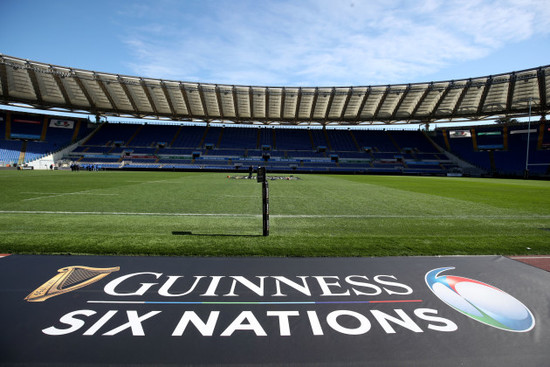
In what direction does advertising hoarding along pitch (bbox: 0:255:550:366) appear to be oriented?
toward the camera
